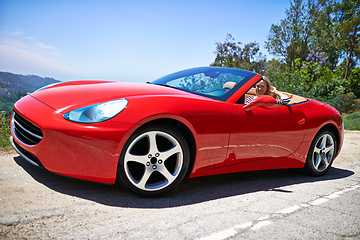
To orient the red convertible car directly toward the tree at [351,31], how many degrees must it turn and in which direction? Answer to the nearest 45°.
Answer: approximately 180°

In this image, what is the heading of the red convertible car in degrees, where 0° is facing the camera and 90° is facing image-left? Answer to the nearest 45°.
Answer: approximately 45°
